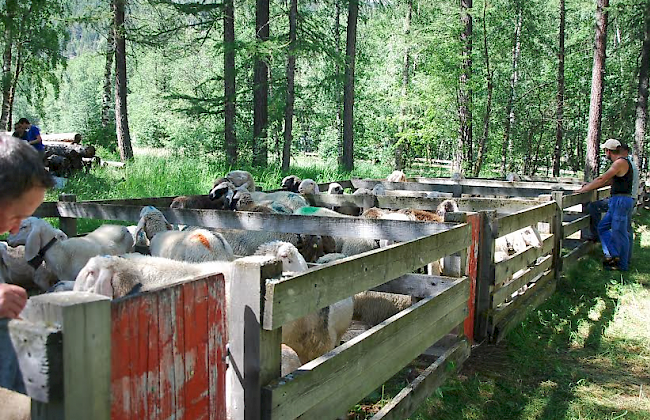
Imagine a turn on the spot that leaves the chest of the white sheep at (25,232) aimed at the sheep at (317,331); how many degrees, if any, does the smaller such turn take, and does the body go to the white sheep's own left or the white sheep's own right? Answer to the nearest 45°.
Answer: approximately 135° to the white sheep's own left

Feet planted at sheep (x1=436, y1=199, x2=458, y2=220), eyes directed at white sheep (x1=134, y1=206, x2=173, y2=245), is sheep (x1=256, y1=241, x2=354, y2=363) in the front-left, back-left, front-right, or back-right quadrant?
front-left

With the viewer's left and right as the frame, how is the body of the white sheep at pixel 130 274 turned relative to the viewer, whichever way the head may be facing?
facing to the left of the viewer

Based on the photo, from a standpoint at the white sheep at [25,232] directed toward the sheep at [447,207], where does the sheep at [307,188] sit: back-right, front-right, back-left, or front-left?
front-left

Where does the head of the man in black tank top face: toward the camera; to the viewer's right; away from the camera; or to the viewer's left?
to the viewer's left

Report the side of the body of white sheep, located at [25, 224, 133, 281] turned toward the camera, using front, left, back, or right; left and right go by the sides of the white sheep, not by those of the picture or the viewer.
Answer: left

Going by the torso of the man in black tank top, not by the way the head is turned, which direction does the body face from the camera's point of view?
to the viewer's left

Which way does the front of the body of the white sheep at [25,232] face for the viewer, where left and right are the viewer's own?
facing to the left of the viewer

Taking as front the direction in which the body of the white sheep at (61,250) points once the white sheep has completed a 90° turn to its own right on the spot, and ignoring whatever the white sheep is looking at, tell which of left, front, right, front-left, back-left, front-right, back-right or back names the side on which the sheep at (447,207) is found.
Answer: right

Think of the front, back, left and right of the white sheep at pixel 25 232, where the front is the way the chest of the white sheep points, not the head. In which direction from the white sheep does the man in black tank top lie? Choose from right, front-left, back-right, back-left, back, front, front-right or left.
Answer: back

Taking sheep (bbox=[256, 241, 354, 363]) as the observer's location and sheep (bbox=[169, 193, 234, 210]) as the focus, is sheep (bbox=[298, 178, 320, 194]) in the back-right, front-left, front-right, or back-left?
front-right

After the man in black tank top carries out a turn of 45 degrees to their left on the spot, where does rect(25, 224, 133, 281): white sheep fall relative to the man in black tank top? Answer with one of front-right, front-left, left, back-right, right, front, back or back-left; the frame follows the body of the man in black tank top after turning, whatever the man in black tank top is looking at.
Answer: front
